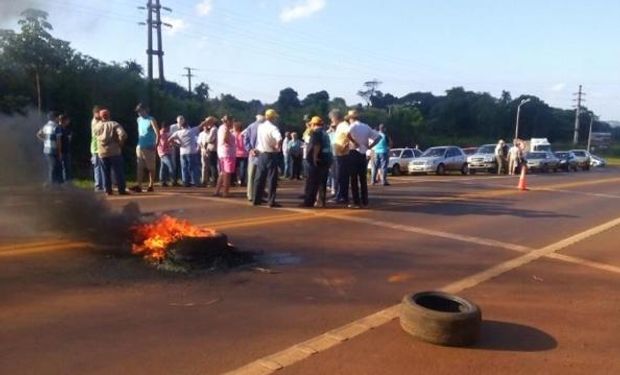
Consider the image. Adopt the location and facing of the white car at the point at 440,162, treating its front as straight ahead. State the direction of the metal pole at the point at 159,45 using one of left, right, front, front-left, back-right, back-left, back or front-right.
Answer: front-right

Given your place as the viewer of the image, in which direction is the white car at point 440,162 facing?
facing the viewer and to the left of the viewer

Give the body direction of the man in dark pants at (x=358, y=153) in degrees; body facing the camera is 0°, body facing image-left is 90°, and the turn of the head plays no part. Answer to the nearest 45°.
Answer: approximately 135°

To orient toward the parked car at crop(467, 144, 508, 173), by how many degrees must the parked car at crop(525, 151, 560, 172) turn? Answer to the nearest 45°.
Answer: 0° — it already faces it

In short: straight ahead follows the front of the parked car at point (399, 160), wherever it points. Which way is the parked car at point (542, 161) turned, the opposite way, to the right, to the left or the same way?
the same way

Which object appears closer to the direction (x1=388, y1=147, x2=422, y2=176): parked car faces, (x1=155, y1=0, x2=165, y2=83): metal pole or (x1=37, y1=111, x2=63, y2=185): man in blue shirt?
the man in blue shirt

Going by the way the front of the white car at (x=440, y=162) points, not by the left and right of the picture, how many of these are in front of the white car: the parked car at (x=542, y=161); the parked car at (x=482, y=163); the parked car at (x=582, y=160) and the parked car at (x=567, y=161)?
0

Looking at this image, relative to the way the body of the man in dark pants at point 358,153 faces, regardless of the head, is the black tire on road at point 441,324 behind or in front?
behind

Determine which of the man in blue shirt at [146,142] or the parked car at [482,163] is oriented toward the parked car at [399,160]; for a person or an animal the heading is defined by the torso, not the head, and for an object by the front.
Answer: the parked car at [482,163]

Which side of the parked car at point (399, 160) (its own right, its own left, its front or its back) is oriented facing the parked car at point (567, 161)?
back

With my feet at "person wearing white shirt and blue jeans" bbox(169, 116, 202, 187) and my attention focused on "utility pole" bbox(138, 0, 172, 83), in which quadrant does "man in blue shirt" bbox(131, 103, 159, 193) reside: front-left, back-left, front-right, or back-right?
back-left

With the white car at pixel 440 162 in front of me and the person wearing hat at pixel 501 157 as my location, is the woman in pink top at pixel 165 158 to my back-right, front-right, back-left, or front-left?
front-left

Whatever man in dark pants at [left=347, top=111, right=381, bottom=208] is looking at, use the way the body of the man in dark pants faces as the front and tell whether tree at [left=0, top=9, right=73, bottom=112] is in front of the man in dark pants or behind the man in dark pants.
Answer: in front
